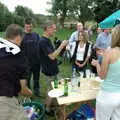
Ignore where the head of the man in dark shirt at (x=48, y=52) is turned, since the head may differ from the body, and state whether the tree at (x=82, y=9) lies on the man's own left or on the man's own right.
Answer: on the man's own left

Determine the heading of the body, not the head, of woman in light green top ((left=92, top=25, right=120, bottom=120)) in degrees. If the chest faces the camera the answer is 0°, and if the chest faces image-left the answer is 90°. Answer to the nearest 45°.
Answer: approximately 135°

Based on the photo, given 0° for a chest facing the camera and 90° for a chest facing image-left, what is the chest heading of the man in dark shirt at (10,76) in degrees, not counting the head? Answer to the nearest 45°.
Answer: approximately 225°

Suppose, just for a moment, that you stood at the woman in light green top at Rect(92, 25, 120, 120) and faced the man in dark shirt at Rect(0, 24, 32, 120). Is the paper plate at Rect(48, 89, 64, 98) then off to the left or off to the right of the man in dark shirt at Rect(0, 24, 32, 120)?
right

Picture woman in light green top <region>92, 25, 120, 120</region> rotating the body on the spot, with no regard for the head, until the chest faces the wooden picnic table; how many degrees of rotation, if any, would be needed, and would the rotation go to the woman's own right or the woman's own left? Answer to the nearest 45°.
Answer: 0° — they already face it
